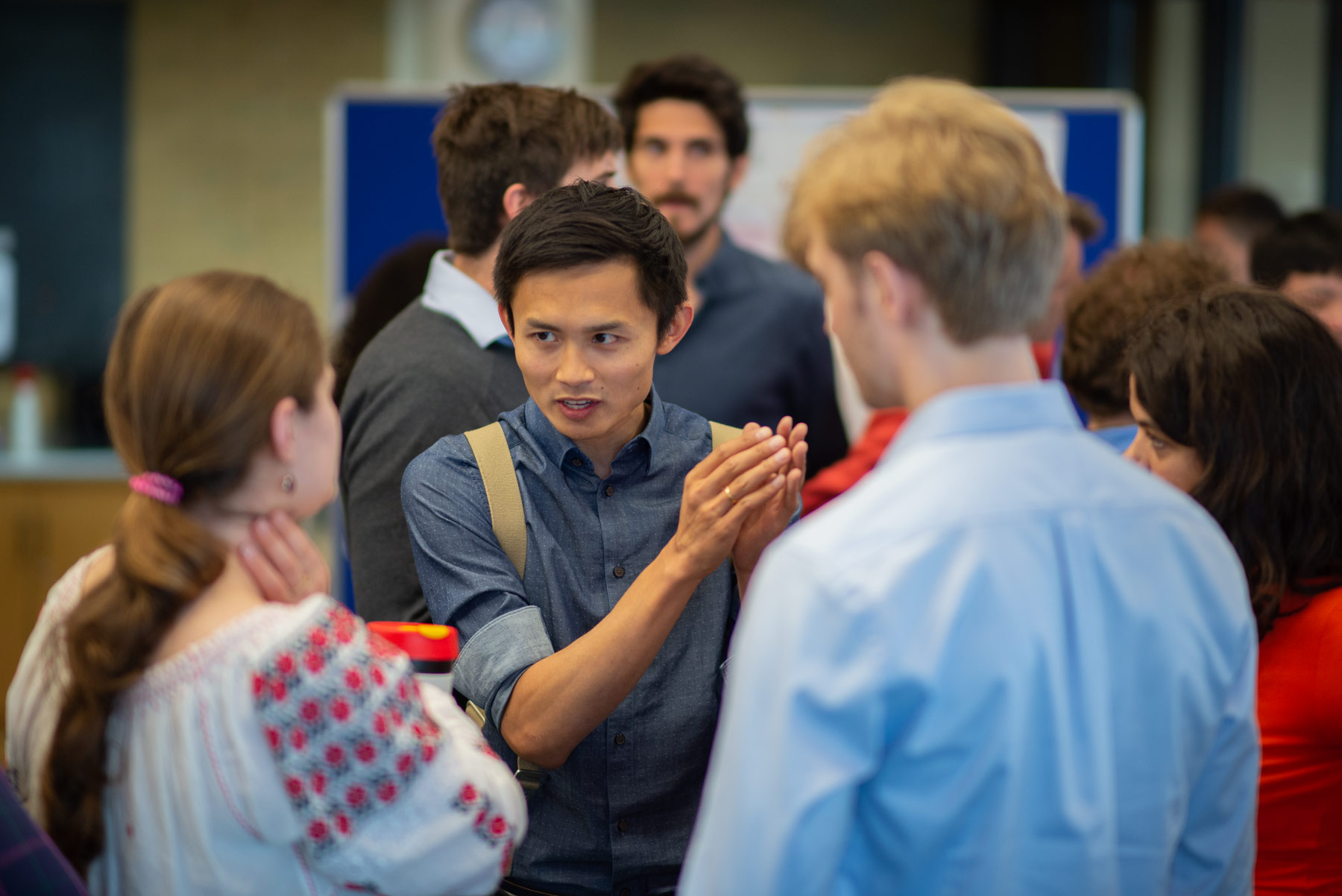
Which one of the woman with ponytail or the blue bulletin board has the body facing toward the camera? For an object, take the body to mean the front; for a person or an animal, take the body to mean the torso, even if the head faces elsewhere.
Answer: the blue bulletin board

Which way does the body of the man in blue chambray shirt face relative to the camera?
toward the camera

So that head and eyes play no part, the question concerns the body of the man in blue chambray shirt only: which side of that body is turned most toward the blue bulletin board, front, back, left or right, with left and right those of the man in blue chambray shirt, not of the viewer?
back

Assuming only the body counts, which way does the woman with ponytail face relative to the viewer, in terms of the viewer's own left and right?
facing away from the viewer and to the right of the viewer

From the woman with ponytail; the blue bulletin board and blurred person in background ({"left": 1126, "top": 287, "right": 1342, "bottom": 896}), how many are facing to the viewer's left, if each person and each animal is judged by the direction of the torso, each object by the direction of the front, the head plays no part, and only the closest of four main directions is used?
1

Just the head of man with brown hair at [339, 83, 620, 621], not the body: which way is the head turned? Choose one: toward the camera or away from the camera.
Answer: away from the camera

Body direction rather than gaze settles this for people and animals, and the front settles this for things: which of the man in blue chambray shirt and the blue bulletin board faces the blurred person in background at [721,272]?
the blue bulletin board

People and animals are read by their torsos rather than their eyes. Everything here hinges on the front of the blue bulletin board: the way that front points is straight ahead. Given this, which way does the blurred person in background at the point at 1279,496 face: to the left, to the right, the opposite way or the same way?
to the right

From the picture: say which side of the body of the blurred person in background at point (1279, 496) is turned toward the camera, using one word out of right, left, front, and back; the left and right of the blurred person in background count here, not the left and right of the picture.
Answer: left
